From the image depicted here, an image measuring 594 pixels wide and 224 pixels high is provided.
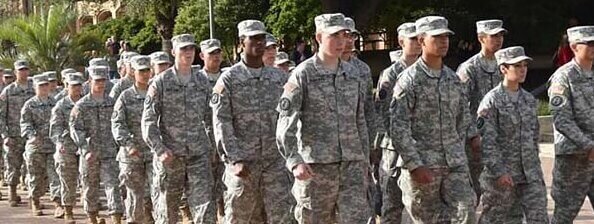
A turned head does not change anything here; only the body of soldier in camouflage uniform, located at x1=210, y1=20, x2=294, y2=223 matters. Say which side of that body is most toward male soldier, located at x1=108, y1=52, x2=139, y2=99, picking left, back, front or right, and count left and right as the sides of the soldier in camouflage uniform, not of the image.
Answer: back

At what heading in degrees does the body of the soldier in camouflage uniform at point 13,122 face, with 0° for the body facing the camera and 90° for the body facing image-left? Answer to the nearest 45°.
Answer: approximately 315°

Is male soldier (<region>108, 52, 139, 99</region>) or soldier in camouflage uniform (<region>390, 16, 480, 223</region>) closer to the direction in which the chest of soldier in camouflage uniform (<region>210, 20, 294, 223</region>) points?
the soldier in camouflage uniform
